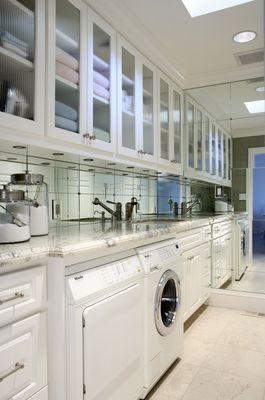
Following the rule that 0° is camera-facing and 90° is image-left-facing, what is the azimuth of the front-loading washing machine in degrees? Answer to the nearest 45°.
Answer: approximately 315°

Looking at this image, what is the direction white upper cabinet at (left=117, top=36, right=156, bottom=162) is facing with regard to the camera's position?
facing the viewer and to the right of the viewer

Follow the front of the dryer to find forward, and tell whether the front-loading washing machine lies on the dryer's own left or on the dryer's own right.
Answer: on the dryer's own left

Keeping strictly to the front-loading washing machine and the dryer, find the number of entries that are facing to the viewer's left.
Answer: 0
